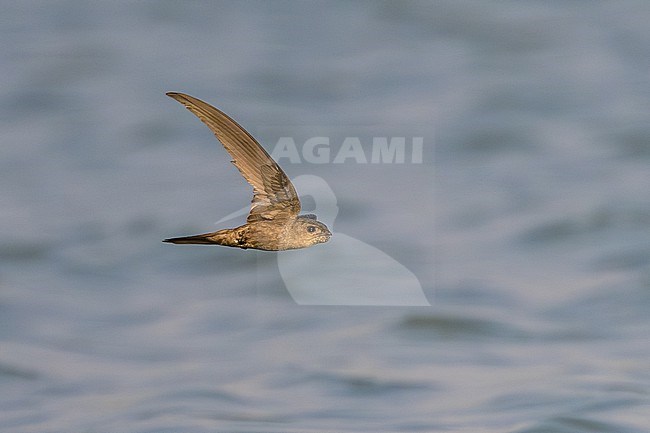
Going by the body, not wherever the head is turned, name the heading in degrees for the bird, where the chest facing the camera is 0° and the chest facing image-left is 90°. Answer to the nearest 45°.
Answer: approximately 270°
